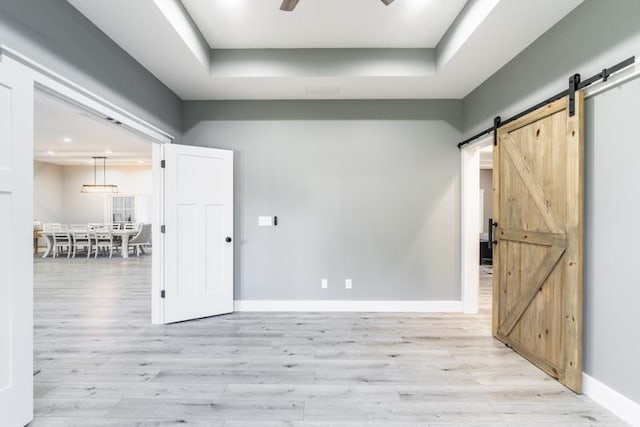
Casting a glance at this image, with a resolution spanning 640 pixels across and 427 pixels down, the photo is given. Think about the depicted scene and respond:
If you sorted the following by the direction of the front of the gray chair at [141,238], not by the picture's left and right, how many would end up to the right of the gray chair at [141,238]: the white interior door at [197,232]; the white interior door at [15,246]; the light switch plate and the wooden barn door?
0

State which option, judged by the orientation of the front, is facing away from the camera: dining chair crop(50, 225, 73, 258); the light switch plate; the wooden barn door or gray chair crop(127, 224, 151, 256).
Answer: the dining chair

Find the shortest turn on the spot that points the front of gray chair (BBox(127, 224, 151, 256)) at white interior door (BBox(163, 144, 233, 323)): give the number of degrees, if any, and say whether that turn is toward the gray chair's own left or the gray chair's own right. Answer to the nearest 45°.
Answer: approximately 90° to the gray chair's own left

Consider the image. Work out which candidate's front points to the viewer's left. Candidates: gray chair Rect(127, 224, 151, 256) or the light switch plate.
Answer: the gray chair

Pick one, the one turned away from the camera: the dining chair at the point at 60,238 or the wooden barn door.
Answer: the dining chair

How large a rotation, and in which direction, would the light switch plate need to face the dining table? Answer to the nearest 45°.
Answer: approximately 135° to its right

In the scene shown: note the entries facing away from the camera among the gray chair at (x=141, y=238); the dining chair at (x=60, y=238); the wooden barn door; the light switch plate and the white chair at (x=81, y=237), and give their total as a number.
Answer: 2

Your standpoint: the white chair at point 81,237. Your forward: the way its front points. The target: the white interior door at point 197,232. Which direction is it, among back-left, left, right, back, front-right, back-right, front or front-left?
back

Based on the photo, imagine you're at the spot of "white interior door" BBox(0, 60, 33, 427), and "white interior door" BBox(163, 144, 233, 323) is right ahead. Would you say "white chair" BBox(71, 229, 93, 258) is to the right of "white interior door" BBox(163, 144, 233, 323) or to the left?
left

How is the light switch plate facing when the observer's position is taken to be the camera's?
facing the viewer

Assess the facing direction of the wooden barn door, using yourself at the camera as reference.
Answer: facing the viewer and to the left of the viewer

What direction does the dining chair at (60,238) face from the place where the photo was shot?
facing away from the viewer

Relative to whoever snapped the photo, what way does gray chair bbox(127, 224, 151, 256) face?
facing to the left of the viewer

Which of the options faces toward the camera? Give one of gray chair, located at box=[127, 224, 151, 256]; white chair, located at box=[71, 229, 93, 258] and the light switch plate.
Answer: the light switch plate

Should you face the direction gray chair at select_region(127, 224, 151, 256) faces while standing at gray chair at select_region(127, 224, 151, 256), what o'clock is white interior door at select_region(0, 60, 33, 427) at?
The white interior door is roughly at 9 o'clock from the gray chair.

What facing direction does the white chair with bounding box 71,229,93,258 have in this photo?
away from the camera

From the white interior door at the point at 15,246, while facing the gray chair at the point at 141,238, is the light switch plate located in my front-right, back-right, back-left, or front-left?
front-right
